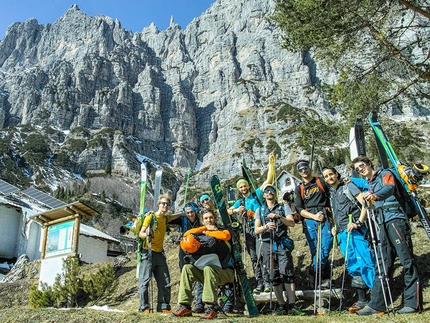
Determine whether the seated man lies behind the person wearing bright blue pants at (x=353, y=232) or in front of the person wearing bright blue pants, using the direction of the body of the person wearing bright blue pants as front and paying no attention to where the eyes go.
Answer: in front

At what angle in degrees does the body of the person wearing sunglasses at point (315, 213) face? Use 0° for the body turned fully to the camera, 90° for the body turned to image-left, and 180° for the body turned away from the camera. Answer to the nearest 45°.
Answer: approximately 0°

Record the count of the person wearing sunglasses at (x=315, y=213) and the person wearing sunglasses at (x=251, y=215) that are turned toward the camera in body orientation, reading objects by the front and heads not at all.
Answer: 2

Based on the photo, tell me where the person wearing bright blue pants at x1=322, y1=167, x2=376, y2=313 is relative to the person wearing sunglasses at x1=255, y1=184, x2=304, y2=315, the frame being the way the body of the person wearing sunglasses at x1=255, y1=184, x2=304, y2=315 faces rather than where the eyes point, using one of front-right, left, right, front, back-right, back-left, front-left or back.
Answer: left

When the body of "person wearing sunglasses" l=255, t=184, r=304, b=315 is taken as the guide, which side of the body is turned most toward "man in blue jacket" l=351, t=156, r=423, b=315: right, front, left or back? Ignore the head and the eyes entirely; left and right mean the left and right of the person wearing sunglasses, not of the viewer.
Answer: left

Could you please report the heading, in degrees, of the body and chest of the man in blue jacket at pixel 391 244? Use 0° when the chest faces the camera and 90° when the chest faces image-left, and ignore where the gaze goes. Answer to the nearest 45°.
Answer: approximately 45°

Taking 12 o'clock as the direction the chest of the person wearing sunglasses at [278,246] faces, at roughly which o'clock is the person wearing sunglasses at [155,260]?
the person wearing sunglasses at [155,260] is roughly at 3 o'clock from the person wearing sunglasses at [278,246].

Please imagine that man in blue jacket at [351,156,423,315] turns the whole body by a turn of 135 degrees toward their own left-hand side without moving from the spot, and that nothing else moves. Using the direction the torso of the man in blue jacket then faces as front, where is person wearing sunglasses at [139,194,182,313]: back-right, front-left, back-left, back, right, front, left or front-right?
back

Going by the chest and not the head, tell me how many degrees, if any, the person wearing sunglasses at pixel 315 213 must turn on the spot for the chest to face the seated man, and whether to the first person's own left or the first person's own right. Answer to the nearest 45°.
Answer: approximately 45° to the first person's own right

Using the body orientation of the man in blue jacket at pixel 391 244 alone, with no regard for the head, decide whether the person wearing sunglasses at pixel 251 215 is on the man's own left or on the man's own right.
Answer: on the man's own right

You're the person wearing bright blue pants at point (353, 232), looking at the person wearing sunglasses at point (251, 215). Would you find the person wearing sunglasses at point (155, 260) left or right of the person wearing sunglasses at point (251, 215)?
left

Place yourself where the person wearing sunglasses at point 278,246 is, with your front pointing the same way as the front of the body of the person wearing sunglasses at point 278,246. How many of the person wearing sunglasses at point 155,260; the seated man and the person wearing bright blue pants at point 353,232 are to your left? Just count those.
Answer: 1
